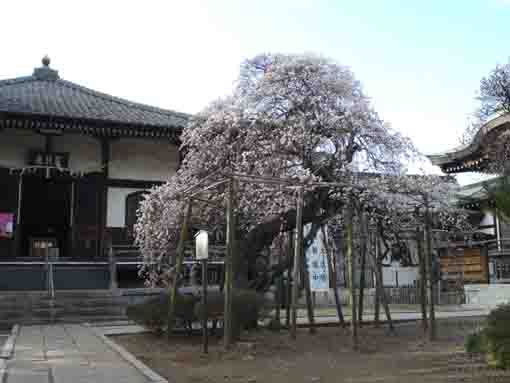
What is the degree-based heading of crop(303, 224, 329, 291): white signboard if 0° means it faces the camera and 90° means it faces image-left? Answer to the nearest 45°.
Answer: approximately 0°

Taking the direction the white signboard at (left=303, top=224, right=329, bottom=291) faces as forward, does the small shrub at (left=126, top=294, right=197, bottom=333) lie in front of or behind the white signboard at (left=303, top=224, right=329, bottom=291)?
in front

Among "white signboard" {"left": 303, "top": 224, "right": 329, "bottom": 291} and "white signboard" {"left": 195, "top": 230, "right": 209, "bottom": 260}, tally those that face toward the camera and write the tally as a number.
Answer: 2

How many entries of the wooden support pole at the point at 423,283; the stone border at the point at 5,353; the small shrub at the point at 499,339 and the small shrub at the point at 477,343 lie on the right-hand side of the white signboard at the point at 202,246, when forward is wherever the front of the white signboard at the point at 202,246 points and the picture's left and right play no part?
1

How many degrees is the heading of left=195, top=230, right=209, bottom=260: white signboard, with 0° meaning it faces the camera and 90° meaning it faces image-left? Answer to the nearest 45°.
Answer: approximately 0°

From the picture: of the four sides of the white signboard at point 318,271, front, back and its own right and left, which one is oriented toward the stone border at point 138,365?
front

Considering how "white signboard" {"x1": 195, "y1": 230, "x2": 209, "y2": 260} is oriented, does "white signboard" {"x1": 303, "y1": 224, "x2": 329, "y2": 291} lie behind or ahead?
behind

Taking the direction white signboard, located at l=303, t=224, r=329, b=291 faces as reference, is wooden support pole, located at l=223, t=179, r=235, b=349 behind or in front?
in front

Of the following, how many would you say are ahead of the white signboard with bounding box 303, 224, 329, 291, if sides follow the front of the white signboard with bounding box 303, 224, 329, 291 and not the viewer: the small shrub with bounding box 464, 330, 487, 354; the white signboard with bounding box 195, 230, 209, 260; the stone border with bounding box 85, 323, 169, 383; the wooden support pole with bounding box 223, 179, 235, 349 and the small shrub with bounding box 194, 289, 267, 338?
5

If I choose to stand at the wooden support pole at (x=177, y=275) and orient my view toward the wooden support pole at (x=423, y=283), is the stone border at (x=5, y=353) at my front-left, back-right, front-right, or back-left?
back-right

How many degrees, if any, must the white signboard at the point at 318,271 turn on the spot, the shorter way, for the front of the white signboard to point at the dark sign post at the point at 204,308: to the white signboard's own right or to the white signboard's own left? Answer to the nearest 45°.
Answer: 0° — it already faces it

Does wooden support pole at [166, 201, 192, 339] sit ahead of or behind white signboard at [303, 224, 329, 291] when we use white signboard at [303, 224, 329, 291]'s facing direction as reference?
ahead

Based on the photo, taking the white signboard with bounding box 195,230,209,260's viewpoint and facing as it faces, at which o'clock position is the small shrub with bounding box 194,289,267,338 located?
The small shrub is roughly at 7 o'clock from the white signboard.
